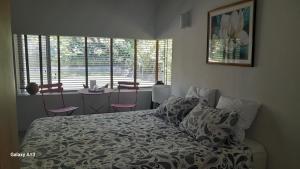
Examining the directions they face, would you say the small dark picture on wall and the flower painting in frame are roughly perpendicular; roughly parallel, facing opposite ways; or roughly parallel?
roughly parallel

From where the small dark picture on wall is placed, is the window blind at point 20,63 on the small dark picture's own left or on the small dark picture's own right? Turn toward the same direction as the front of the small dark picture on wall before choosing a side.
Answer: on the small dark picture's own right

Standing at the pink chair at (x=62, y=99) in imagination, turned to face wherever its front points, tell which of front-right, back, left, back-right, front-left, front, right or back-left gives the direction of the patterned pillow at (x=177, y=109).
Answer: front

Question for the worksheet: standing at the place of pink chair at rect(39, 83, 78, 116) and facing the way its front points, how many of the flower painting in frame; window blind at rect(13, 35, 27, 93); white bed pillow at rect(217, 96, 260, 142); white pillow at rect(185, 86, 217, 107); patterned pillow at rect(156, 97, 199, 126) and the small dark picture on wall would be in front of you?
5

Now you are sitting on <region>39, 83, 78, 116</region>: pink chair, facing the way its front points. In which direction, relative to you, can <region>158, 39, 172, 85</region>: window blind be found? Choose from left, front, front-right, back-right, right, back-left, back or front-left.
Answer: front-left

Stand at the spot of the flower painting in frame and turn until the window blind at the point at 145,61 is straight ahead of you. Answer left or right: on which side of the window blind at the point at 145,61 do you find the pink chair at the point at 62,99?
left

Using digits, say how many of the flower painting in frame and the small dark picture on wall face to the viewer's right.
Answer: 0

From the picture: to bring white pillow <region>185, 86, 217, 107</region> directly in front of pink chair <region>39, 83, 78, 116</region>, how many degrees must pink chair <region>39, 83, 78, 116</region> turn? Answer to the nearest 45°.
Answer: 0° — it already faces it

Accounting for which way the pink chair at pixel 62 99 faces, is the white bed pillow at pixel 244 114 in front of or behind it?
in front

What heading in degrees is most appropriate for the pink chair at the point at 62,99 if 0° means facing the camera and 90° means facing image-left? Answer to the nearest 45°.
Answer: approximately 315°

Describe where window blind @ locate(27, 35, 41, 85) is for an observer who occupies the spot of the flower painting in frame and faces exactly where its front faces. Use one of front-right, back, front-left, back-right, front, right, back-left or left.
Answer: front-right

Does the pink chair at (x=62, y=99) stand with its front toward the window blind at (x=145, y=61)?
no

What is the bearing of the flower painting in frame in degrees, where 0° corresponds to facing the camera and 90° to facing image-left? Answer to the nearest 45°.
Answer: approximately 45°

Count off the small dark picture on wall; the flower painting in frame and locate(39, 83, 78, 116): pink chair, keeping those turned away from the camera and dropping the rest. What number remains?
0
